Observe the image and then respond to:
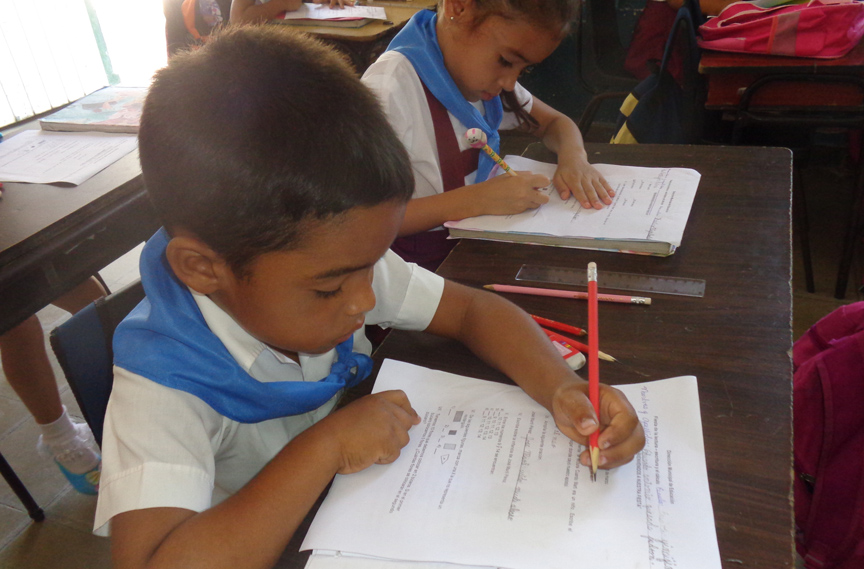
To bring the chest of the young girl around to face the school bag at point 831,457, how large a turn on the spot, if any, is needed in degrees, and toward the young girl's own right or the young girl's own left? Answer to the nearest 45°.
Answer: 0° — they already face it

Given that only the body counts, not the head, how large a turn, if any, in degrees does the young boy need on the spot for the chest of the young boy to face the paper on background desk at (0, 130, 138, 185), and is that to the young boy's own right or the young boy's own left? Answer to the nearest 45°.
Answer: approximately 180°

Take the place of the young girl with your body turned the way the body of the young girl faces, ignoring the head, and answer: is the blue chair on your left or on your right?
on your right

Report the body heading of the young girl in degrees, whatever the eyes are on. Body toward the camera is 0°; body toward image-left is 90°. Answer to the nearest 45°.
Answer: approximately 315°

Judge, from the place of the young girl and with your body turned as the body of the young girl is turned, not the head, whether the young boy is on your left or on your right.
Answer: on your right

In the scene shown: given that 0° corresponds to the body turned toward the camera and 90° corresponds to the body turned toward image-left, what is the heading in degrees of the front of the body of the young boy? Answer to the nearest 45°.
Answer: approximately 315°

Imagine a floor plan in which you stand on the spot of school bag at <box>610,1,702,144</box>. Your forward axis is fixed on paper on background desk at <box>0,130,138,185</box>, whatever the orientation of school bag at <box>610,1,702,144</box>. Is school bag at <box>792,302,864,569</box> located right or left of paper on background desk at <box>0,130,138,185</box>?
left

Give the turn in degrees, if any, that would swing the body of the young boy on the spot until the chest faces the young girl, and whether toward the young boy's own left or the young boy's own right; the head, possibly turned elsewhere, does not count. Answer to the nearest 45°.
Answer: approximately 90° to the young boy's own left

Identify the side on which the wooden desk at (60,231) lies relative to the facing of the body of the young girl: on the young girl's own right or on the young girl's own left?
on the young girl's own right

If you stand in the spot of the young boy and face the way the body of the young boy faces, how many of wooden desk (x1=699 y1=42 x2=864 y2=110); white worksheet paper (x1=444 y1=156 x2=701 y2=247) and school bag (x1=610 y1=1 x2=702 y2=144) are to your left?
3
